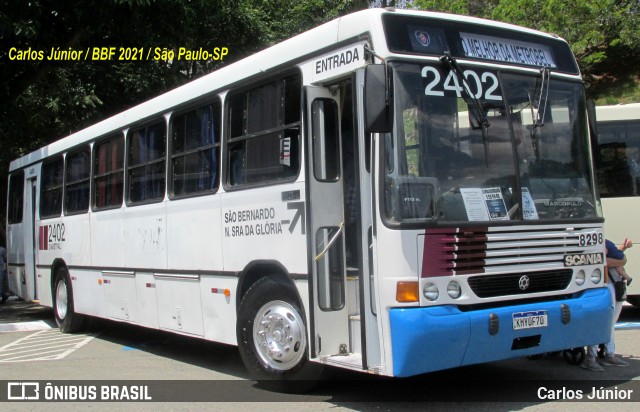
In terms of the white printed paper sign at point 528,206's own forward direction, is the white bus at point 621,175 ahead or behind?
behind

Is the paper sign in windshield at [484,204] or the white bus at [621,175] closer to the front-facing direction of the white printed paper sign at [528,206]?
the paper sign in windshield

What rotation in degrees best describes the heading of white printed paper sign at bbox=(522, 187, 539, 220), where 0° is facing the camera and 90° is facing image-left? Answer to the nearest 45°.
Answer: approximately 0°

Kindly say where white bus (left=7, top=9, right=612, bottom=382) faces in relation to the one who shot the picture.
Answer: facing the viewer and to the right of the viewer

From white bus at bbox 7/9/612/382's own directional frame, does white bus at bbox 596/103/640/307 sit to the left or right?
on its left

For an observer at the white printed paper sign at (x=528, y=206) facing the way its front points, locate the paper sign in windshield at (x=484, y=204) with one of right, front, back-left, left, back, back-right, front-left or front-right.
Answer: front-right
